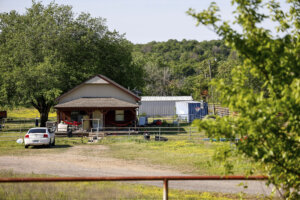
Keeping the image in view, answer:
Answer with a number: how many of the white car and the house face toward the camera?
1

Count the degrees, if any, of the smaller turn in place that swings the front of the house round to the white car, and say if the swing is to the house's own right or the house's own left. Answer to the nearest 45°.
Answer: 0° — it already faces it

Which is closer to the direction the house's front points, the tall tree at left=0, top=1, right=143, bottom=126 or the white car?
the white car

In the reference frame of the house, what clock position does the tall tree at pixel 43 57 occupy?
The tall tree is roughly at 4 o'clock from the house.

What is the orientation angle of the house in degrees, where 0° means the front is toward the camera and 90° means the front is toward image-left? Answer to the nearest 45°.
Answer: approximately 0°

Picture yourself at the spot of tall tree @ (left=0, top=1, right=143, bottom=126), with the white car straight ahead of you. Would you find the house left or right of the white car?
left
